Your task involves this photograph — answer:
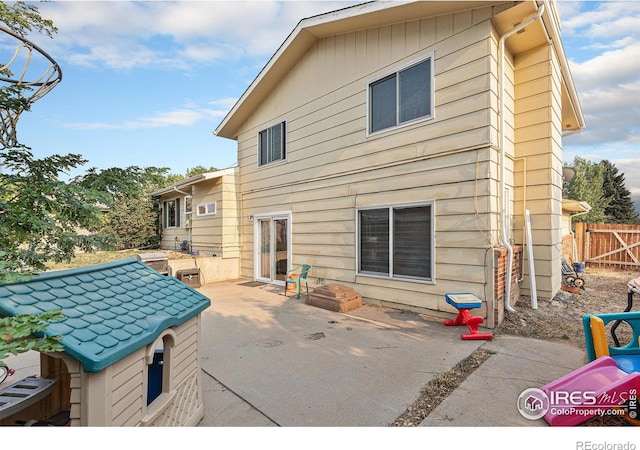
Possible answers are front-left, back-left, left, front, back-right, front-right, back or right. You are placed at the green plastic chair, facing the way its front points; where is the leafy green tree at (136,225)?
right

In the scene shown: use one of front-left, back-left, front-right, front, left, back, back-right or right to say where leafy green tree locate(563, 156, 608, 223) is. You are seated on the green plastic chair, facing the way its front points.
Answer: back
